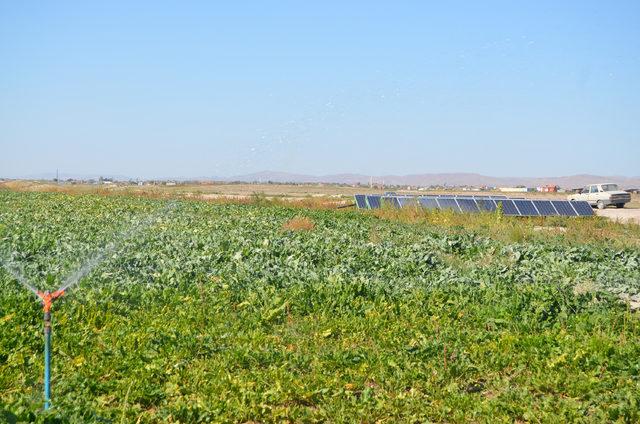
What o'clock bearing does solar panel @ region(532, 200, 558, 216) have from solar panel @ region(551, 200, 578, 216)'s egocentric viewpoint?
solar panel @ region(532, 200, 558, 216) is roughly at 4 o'clock from solar panel @ region(551, 200, 578, 216).

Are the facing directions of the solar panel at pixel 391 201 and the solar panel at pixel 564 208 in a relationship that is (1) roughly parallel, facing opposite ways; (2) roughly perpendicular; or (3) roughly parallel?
roughly parallel

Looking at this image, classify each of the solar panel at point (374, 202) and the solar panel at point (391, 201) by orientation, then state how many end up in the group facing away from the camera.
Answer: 0

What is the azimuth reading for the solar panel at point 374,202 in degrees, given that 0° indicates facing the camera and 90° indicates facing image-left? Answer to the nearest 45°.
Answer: approximately 315°

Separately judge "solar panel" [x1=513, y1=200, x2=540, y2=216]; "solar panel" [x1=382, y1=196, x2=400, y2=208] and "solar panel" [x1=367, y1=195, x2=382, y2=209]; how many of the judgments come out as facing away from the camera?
0

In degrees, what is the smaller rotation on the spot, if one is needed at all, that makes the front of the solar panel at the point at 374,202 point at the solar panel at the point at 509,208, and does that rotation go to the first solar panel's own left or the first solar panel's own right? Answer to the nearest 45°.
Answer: approximately 45° to the first solar panel's own left

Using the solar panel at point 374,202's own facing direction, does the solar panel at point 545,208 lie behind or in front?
in front

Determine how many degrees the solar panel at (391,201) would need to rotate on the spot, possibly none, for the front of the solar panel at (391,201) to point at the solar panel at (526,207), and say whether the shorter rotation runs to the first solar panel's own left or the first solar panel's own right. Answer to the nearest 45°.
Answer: approximately 45° to the first solar panel's own left

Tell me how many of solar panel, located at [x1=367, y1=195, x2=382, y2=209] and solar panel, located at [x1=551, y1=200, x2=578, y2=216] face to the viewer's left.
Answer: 0

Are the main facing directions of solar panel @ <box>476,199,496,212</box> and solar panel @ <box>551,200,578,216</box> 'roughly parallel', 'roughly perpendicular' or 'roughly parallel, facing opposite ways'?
roughly parallel

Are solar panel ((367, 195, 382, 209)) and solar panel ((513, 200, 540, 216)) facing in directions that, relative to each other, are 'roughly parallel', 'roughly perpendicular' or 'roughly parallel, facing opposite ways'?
roughly parallel

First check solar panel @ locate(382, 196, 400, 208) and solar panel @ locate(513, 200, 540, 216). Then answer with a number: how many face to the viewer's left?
0

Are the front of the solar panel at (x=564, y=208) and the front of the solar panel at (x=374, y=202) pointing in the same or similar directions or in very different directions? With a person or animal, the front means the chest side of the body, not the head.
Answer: same or similar directions

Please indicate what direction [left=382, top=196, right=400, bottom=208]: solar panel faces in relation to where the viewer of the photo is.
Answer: facing the viewer and to the right of the viewer
